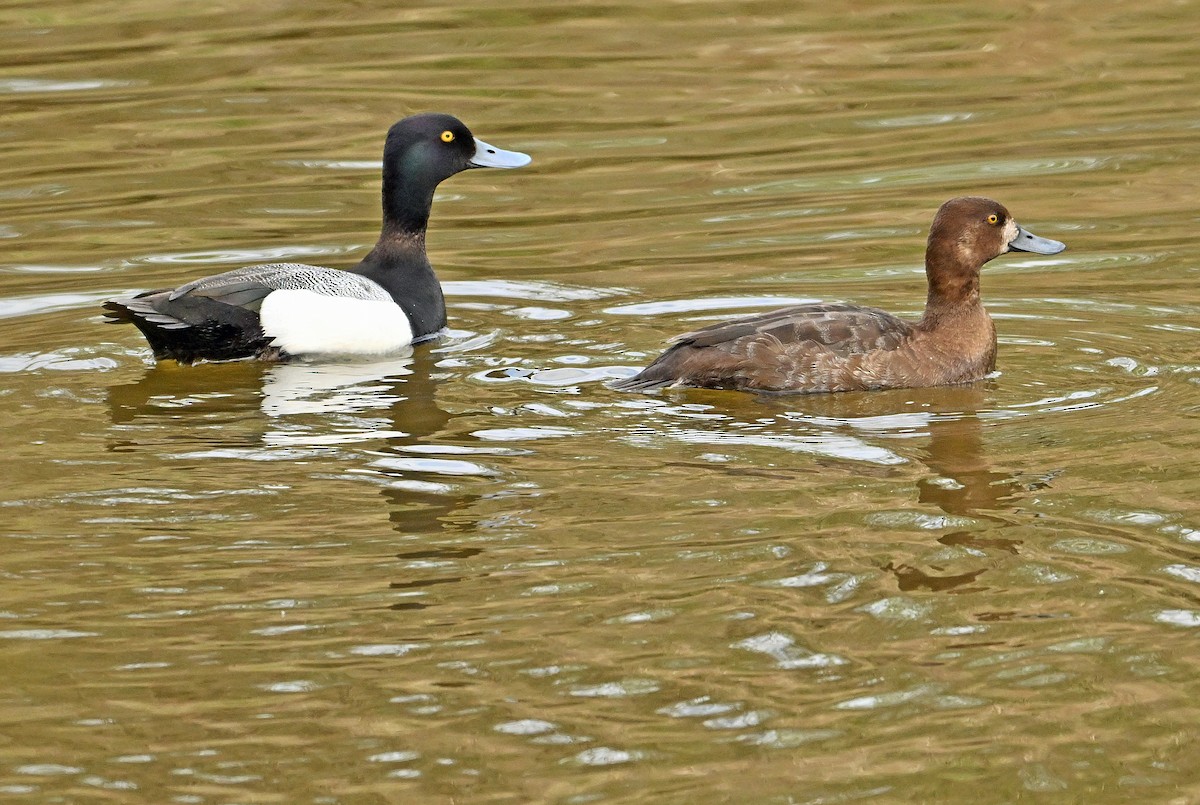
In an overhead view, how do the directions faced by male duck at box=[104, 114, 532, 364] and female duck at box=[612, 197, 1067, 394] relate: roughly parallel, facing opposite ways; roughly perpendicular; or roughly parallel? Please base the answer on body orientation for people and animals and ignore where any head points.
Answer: roughly parallel

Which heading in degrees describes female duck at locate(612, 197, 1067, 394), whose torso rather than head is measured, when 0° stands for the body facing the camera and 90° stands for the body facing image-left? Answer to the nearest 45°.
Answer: approximately 270°

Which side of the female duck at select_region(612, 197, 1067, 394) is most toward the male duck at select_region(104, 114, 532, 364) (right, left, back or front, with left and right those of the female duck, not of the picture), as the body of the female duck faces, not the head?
back

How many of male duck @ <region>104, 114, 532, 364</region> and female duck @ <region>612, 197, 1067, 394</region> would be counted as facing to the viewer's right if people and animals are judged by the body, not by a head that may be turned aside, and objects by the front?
2

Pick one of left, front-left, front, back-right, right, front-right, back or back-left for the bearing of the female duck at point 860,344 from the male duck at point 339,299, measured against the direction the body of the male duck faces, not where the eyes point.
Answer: front-right

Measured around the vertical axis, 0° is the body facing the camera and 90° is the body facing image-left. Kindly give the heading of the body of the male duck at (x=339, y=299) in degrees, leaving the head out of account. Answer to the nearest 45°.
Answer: approximately 270°
